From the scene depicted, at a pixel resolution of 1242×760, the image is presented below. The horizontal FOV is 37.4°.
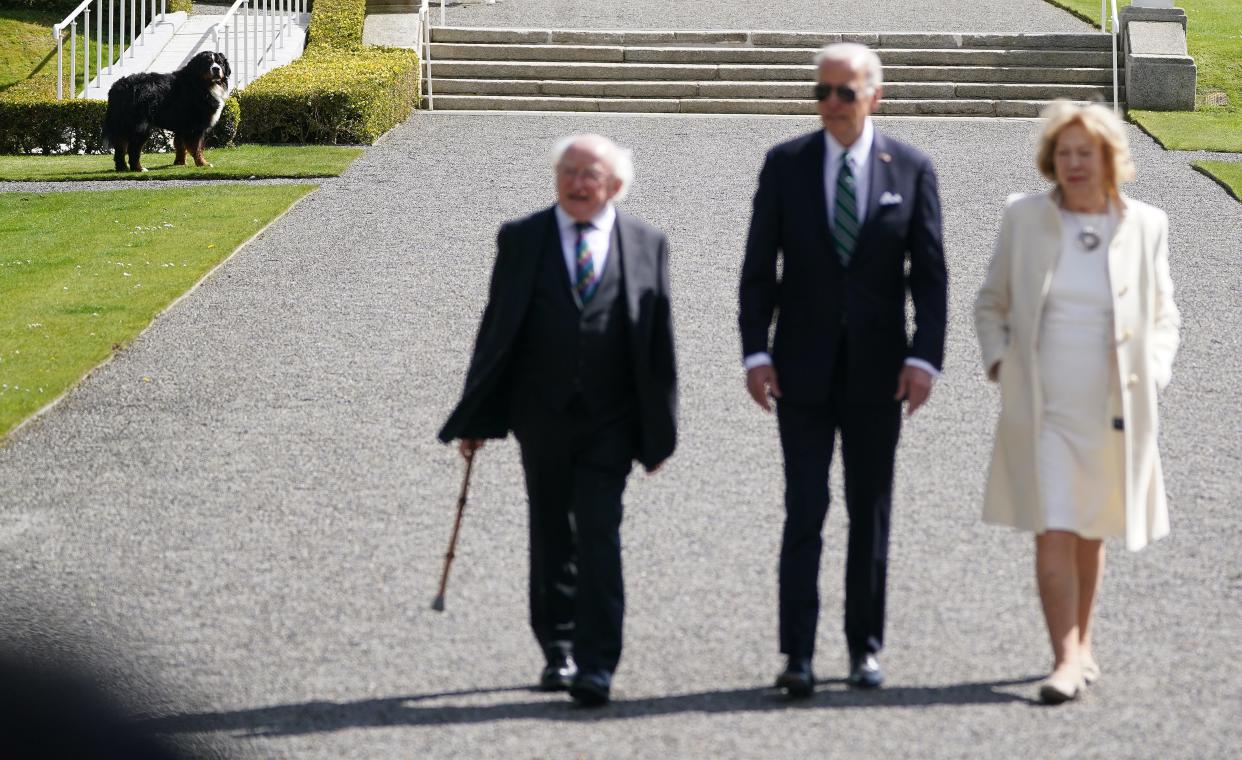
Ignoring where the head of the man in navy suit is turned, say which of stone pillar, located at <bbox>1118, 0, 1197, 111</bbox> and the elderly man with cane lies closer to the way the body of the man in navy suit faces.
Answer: the elderly man with cane

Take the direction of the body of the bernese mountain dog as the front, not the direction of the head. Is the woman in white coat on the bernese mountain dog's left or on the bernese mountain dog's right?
on the bernese mountain dog's right

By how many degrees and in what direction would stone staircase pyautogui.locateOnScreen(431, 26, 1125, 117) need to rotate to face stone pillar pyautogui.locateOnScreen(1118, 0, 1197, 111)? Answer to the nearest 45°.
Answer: approximately 90° to its left

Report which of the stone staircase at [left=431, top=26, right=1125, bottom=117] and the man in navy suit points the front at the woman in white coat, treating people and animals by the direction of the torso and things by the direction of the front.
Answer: the stone staircase

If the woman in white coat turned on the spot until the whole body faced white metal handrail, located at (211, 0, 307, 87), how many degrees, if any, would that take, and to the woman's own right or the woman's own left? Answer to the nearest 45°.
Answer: approximately 135° to the woman's own right

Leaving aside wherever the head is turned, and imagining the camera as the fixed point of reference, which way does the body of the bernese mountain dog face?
to the viewer's right

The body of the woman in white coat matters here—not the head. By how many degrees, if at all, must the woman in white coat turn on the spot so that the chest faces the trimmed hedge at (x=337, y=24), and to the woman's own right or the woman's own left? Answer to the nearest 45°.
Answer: approximately 135° to the woman's own right

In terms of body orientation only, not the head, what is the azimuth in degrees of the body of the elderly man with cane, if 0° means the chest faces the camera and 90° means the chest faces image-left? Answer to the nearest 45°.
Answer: approximately 0°

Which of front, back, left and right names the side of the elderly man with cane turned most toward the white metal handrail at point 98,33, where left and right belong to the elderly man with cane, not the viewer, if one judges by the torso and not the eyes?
back
